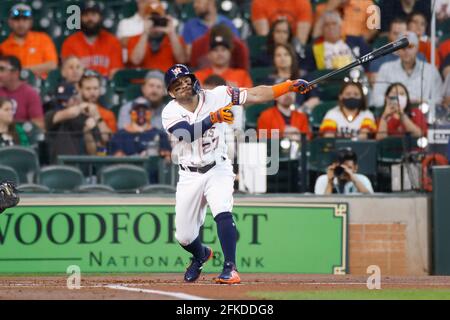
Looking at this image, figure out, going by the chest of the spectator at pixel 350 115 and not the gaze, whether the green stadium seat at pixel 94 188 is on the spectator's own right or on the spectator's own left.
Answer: on the spectator's own right

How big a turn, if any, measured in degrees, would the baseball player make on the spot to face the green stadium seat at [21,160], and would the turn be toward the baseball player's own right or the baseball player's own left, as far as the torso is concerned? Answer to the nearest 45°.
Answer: approximately 135° to the baseball player's own right

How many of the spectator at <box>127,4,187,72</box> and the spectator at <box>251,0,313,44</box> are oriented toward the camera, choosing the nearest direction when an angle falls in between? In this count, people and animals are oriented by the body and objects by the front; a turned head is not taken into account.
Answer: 2

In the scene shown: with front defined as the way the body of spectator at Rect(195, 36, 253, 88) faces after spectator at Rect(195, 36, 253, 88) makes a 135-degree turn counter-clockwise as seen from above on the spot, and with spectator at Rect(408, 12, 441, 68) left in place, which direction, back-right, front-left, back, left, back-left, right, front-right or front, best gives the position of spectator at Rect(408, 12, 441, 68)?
front-right

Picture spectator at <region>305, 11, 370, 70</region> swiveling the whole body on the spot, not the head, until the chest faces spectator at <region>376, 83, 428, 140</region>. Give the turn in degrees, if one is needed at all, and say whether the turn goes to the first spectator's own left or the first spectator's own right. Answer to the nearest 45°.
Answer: approximately 45° to the first spectator's own left

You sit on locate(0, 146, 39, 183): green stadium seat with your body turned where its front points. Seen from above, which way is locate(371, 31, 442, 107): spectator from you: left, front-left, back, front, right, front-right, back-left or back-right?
left

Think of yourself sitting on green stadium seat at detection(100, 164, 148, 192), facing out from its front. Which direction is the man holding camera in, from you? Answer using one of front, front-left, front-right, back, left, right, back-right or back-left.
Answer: left

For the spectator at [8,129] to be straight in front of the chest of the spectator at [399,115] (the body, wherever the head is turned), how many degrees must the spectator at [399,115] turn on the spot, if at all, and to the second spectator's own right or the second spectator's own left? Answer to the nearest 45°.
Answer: approximately 90° to the second spectator's own right

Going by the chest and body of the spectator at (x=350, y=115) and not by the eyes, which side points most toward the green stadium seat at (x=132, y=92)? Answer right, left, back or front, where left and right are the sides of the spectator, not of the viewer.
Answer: right
